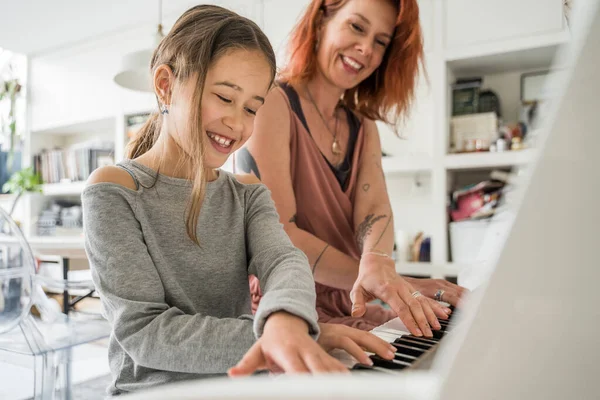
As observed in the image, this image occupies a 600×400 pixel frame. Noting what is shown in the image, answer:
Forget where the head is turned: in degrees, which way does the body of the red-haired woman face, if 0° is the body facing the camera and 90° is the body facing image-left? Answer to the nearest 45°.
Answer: approximately 315°

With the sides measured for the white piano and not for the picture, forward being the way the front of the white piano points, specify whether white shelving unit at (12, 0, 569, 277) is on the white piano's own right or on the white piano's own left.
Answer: on the white piano's own right

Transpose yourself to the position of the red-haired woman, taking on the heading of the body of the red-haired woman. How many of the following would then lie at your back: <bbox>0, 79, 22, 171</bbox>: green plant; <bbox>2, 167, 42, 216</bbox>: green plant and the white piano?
2

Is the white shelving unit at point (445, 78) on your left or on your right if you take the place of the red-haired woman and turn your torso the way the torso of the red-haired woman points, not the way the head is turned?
on your left

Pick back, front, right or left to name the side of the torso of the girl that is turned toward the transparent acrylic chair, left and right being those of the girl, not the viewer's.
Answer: back

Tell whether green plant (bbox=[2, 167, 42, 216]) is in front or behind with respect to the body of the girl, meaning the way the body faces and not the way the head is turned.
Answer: behind

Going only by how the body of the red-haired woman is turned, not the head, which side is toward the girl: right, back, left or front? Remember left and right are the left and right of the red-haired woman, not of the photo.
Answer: right

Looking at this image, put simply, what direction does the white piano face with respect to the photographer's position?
facing to the left of the viewer
